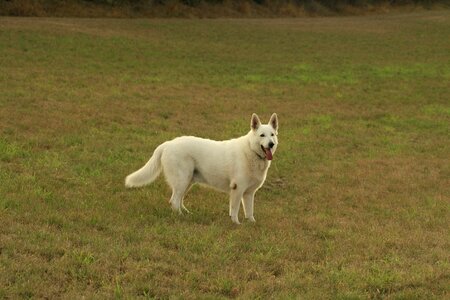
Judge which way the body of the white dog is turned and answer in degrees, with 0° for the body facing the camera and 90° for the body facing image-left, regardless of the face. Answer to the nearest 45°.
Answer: approximately 315°
